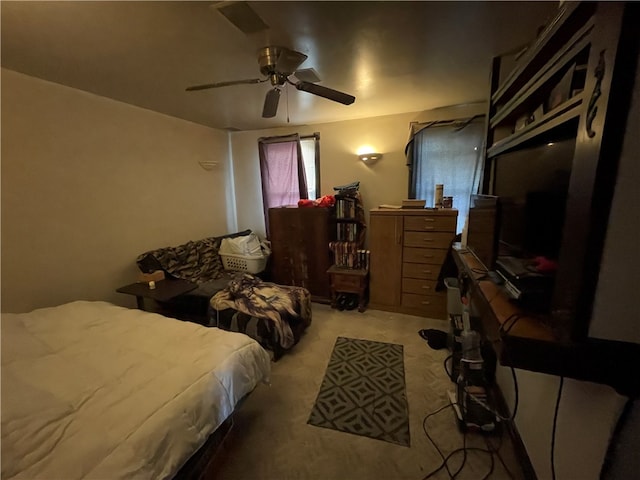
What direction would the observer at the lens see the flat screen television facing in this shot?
facing the viewer and to the left of the viewer

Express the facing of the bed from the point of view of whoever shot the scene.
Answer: facing the viewer and to the right of the viewer

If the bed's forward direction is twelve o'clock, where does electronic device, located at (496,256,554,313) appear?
The electronic device is roughly at 12 o'clock from the bed.

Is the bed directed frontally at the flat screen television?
yes

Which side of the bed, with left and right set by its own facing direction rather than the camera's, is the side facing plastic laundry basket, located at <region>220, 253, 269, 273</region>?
left

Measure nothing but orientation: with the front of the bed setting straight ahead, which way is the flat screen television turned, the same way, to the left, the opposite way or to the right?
the opposite way

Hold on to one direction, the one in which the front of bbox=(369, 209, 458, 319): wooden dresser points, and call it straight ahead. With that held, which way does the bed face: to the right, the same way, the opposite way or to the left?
to the left

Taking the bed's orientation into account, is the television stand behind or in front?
in front

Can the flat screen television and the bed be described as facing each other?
yes

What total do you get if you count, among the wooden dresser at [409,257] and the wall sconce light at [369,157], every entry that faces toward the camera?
2

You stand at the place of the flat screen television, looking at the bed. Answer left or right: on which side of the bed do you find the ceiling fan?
right

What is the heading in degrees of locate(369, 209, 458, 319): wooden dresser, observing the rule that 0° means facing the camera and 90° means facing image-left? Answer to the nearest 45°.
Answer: approximately 0°
